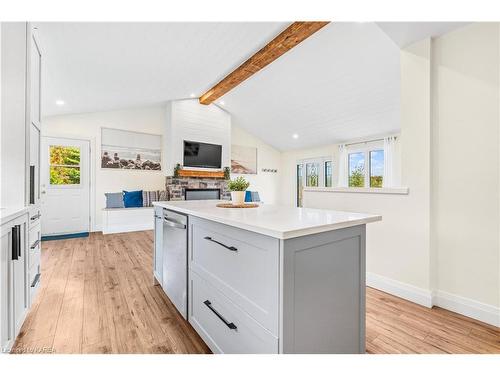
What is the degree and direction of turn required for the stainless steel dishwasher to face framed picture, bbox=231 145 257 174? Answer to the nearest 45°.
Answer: approximately 90° to its right

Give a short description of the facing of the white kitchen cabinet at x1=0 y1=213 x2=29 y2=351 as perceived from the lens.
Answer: facing to the right of the viewer

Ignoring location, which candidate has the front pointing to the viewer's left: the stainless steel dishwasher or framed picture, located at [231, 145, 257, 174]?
the stainless steel dishwasher

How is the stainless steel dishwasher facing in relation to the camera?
to the viewer's left

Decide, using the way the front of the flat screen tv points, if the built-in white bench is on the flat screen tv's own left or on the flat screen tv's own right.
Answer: on the flat screen tv's own right

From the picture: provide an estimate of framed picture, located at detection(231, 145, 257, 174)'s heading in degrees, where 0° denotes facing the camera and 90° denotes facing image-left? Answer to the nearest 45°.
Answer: approximately 315°

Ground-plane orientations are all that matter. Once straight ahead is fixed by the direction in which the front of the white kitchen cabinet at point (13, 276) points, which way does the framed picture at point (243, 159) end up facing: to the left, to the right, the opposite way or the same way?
to the right

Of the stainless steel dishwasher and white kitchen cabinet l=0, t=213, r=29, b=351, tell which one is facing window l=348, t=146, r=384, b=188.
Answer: the white kitchen cabinet

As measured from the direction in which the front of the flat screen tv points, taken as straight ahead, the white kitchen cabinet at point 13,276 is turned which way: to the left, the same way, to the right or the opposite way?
to the left
